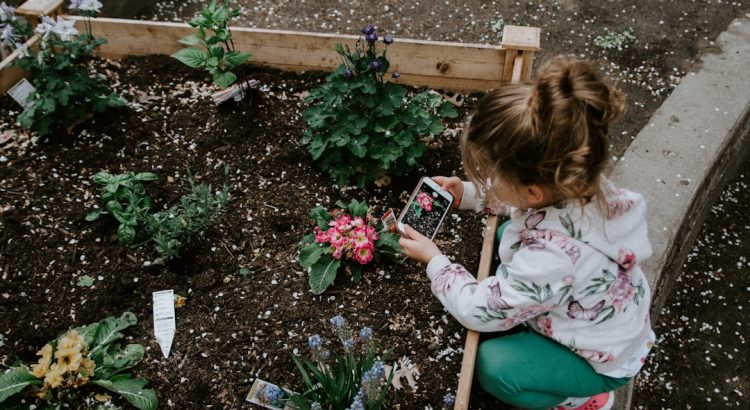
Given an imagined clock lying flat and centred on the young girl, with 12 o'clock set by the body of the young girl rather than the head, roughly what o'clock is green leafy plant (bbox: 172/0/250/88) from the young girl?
The green leafy plant is roughly at 1 o'clock from the young girl.

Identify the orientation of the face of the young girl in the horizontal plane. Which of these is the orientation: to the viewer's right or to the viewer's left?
to the viewer's left

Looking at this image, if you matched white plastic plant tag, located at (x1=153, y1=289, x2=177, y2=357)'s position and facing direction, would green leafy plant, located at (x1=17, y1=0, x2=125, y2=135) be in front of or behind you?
behind

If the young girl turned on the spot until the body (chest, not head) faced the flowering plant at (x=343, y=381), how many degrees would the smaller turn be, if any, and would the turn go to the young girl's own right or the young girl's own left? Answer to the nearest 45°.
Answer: approximately 45° to the young girl's own left

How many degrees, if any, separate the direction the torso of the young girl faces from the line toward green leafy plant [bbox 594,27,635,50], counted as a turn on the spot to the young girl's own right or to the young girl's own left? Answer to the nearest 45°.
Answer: approximately 90° to the young girl's own right

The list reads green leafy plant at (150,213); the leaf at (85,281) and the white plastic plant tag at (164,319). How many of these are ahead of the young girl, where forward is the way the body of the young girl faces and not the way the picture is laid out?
3

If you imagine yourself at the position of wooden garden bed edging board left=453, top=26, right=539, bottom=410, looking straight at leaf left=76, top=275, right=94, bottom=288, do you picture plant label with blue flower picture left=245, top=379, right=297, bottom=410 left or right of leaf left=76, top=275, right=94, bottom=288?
left

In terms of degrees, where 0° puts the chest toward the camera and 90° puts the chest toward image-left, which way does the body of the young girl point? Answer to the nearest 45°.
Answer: approximately 90°

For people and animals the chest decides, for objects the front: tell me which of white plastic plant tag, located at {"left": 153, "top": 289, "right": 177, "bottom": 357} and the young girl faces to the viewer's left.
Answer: the young girl
